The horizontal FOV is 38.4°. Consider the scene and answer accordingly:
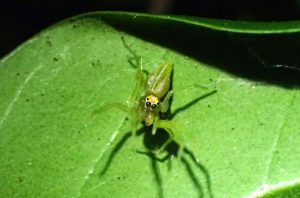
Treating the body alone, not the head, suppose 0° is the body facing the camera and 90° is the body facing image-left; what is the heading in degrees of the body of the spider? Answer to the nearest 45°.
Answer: approximately 0°
